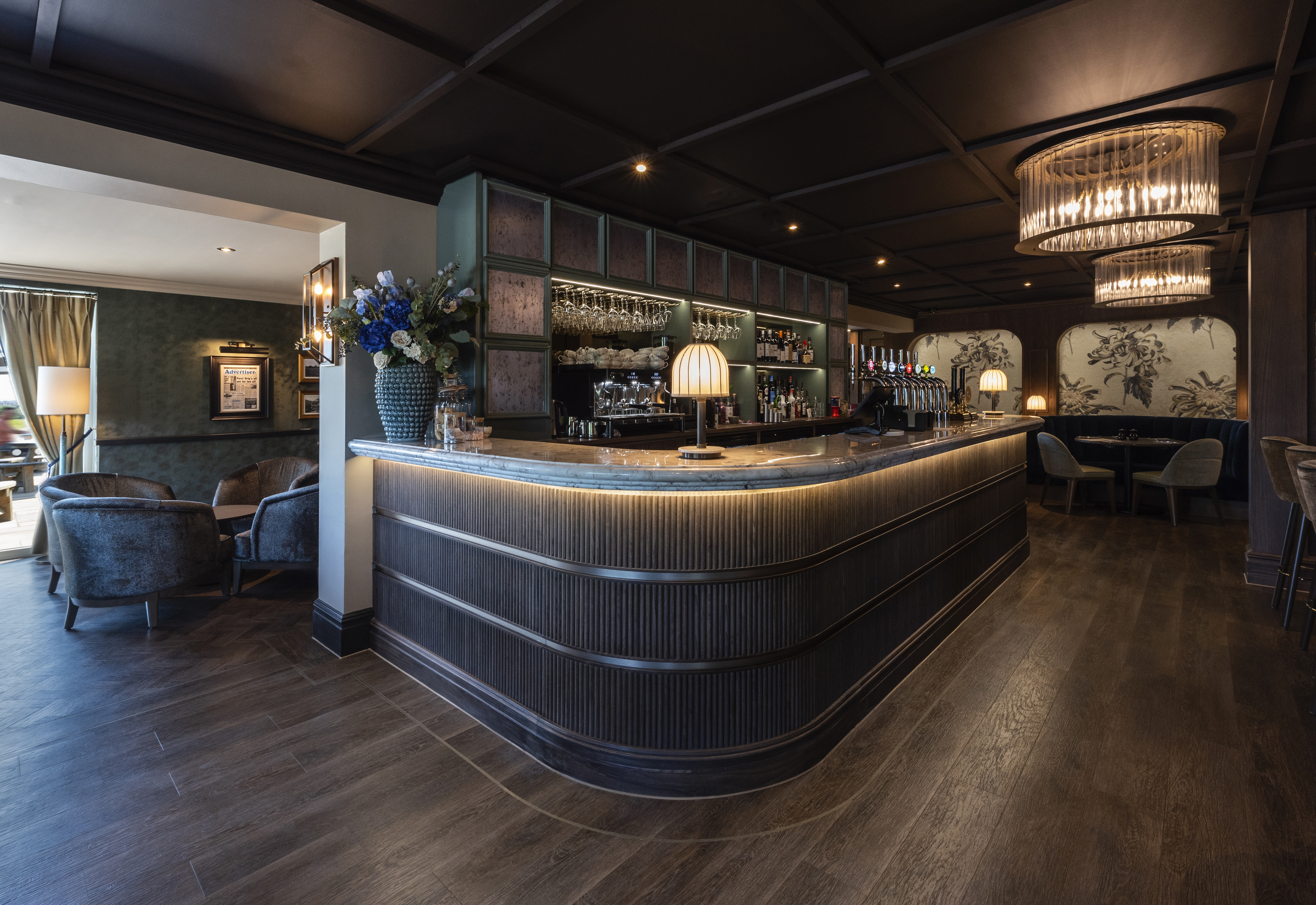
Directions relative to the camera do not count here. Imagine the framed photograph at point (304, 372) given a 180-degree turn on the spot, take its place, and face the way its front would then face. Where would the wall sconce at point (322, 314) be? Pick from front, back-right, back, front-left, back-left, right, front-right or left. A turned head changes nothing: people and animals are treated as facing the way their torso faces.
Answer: back

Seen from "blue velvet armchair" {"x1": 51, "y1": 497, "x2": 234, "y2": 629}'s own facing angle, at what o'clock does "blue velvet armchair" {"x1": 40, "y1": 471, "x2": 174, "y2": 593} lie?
"blue velvet armchair" {"x1": 40, "y1": 471, "x2": 174, "y2": 593} is roughly at 10 o'clock from "blue velvet armchair" {"x1": 51, "y1": 497, "x2": 234, "y2": 629}.

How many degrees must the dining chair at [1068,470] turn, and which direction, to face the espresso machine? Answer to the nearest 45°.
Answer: approximately 180°

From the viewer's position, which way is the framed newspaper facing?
facing the viewer

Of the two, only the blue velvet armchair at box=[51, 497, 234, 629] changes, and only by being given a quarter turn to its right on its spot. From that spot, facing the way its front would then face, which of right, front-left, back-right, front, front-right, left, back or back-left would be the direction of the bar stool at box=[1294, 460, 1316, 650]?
front

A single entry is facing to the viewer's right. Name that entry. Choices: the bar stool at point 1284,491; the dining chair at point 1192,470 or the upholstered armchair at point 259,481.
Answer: the bar stool at point 1284,491

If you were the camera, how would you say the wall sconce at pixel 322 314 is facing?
facing the viewer and to the left of the viewer

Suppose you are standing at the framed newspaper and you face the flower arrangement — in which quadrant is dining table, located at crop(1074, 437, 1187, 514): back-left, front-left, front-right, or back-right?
front-left

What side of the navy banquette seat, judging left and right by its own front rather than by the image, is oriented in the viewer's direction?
front
